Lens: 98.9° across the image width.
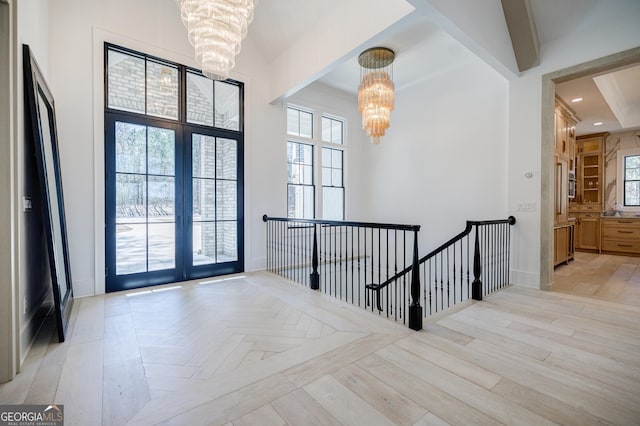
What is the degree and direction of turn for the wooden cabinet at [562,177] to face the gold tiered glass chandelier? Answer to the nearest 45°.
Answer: approximately 135° to its right

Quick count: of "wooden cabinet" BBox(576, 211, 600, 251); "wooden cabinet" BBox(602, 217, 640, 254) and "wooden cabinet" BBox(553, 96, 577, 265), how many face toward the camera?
2

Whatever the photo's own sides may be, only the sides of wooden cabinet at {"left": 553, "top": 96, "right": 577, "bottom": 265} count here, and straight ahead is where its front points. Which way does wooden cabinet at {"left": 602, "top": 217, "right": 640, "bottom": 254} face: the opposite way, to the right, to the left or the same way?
to the right

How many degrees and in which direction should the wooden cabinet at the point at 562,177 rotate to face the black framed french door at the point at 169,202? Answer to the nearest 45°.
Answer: approximately 135° to its right

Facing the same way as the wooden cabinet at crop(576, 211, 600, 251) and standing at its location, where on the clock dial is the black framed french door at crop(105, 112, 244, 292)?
The black framed french door is roughly at 1 o'clock from the wooden cabinet.

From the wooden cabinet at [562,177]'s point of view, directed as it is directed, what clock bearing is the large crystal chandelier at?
The large crystal chandelier is roughly at 4 o'clock from the wooden cabinet.

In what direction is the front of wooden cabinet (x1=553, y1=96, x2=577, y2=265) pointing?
to the viewer's right

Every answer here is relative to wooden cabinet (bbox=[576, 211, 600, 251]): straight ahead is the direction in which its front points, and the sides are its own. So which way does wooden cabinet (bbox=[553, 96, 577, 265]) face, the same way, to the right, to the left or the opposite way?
to the left
